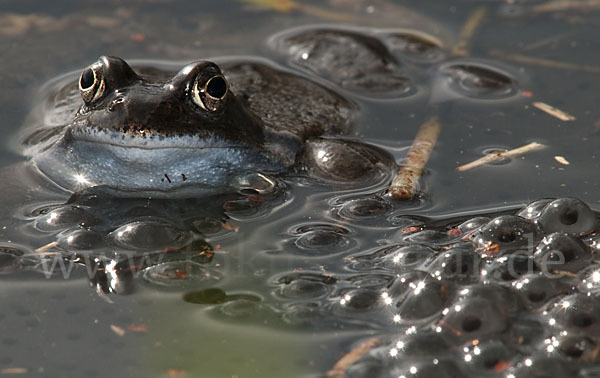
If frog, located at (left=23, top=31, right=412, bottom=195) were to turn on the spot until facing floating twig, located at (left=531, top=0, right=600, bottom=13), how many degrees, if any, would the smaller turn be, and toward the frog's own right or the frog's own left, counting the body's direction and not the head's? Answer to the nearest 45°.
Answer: approximately 135° to the frog's own left

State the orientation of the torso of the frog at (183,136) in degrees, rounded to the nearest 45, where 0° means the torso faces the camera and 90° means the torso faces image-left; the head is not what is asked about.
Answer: approximately 45°

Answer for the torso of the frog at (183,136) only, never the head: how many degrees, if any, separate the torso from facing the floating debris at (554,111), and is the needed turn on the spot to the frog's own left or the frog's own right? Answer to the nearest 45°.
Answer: approximately 135° to the frog's own left

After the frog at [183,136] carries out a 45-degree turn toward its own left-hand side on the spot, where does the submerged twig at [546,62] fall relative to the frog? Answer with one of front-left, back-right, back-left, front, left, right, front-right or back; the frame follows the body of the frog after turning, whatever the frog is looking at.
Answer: left

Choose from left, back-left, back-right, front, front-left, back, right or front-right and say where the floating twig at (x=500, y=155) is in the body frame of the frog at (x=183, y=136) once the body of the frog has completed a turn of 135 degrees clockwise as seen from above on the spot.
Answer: right
